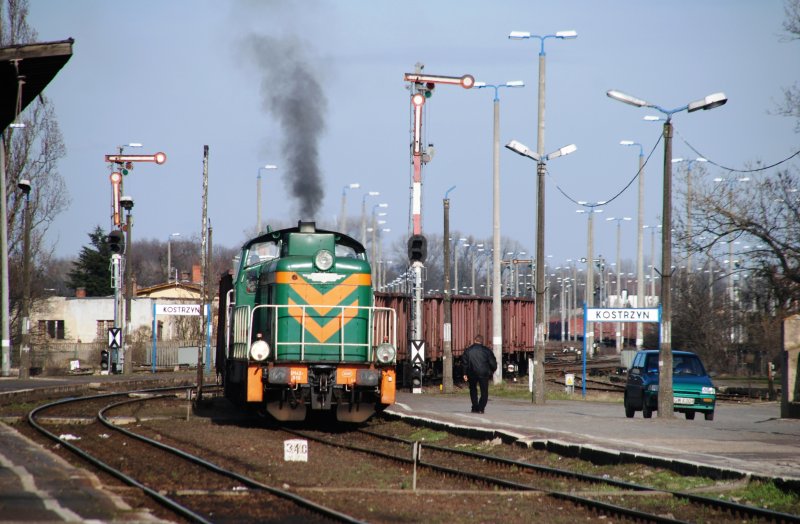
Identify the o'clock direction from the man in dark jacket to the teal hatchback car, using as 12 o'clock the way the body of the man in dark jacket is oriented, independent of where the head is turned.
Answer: The teal hatchback car is roughly at 4 o'clock from the man in dark jacket.

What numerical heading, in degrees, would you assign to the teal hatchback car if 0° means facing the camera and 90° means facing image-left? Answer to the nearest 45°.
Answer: approximately 315°

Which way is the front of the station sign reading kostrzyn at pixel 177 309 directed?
toward the camera

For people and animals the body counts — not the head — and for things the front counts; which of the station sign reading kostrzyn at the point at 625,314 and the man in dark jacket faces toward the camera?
the station sign reading kostrzyn

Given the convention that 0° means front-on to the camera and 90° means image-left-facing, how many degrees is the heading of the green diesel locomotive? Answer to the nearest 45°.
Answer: approximately 0°

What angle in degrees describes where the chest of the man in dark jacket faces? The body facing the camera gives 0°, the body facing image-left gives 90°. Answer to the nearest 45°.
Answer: approximately 180°

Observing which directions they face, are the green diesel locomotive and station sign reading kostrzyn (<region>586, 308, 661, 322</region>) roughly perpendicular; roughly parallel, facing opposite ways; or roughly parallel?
roughly parallel

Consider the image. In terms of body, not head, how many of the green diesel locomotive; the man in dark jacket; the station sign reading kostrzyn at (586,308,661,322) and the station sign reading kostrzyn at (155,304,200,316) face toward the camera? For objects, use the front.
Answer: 3

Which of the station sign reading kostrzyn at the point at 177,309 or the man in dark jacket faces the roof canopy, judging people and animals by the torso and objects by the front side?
the station sign reading kostrzyn

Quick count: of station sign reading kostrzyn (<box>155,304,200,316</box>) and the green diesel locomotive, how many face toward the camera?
2

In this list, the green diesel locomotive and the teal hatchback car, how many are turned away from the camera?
0

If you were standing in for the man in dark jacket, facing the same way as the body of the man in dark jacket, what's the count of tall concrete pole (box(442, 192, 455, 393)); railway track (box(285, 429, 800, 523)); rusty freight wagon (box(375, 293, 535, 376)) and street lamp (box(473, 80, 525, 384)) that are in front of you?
3

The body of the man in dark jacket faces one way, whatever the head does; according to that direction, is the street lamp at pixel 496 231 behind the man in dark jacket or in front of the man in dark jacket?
in front

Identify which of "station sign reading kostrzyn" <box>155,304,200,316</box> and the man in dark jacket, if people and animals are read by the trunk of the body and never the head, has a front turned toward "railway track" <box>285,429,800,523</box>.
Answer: the station sign reading kostrzyn
